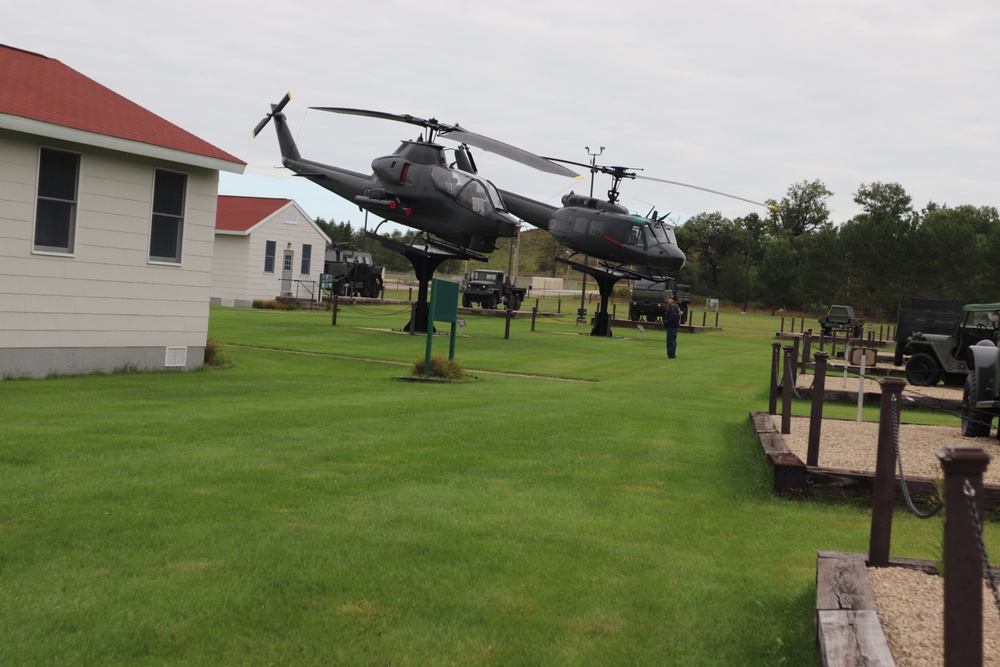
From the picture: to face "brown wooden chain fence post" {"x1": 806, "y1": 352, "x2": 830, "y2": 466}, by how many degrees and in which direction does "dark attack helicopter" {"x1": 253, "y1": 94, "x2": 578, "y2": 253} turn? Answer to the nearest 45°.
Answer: approximately 45° to its right

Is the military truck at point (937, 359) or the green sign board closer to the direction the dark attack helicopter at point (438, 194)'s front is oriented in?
the military truck

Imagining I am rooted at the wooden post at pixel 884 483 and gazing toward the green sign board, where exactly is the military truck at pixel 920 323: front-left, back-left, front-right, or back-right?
front-right

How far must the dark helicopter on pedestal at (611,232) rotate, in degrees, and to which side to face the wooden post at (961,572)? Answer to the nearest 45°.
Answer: approximately 45° to its right

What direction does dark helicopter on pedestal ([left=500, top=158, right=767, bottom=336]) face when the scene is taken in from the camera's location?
facing the viewer and to the right of the viewer

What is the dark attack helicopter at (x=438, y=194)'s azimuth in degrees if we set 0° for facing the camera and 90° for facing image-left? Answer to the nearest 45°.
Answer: approximately 315°

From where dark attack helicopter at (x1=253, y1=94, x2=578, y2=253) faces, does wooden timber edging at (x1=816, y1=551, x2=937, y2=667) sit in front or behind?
in front

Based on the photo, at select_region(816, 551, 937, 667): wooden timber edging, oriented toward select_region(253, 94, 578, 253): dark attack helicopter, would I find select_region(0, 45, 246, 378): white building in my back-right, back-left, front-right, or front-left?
front-left

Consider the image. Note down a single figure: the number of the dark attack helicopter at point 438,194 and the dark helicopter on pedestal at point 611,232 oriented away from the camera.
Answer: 0

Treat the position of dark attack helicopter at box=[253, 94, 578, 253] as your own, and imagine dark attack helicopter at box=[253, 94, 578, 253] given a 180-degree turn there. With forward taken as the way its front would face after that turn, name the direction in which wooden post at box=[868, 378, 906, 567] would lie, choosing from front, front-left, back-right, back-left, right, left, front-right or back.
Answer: back-left

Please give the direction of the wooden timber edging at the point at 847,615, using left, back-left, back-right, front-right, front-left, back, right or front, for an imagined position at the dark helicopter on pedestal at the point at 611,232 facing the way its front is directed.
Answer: front-right

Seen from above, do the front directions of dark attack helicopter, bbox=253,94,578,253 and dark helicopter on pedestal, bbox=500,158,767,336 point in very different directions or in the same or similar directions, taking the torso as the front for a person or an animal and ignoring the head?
same or similar directions

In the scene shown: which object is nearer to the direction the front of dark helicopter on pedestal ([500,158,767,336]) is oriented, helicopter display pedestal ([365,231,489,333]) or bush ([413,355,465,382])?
the bush

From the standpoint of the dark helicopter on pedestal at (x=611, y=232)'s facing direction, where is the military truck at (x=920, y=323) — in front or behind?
in front

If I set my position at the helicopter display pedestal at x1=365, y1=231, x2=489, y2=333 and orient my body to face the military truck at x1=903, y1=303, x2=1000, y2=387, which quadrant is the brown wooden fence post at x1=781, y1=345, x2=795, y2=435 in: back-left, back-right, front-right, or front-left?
front-right

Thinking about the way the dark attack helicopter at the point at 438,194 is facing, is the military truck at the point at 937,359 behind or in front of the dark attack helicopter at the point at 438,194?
in front

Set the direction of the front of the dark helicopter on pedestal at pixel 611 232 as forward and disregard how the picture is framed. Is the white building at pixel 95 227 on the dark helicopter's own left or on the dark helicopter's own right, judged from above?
on the dark helicopter's own right
